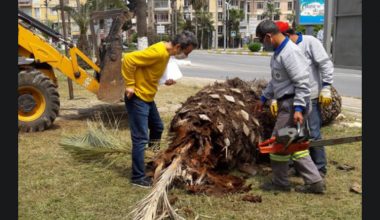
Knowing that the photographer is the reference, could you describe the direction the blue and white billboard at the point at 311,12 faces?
facing the viewer

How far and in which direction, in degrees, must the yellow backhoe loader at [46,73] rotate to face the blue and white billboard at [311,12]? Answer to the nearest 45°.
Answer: approximately 45° to its left

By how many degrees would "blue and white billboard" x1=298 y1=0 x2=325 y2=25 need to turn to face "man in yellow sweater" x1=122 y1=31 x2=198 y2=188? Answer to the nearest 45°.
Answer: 0° — it already faces them

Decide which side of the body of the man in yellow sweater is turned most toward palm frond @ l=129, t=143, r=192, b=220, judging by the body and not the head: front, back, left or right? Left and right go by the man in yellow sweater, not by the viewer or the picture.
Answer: right

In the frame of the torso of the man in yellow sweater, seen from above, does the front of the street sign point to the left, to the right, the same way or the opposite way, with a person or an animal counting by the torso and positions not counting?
to the right

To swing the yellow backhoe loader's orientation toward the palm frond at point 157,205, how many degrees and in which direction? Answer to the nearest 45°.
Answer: approximately 90° to its right

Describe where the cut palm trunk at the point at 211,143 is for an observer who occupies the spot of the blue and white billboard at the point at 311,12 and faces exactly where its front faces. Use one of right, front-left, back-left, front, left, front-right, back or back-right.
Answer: front

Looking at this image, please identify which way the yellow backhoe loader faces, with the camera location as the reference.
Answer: facing to the right of the viewer

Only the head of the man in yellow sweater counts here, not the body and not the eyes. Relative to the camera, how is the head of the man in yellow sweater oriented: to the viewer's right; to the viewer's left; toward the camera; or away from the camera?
to the viewer's right

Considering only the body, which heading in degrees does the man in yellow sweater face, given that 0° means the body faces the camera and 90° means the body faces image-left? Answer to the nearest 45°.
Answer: approximately 270°

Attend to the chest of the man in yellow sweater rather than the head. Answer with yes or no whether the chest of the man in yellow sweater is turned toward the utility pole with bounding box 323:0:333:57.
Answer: no

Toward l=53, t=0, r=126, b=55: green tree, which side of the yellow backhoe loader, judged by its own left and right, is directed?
left

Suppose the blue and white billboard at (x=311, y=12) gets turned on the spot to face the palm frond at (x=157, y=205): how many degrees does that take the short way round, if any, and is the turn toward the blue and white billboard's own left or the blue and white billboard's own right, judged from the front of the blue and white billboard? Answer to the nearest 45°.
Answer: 0° — it already faces it

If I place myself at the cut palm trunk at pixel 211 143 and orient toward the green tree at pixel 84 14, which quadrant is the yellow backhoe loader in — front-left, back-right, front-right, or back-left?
front-left
